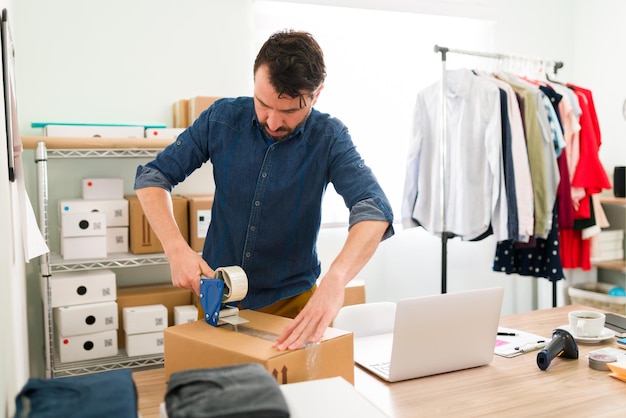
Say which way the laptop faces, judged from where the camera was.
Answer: facing away from the viewer and to the left of the viewer

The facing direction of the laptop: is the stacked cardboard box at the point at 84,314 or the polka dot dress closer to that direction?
the stacked cardboard box

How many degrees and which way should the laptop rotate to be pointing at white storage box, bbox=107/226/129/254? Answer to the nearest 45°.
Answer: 0° — it already faces it

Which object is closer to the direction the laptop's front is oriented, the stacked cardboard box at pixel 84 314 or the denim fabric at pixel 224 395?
the stacked cardboard box

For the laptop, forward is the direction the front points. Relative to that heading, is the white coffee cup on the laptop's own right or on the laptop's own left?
on the laptop's own right

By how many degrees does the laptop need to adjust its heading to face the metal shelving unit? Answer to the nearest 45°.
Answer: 0° — it already faces it

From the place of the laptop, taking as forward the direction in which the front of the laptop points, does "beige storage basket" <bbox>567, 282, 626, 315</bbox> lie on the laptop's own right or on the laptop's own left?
on the laptop's own right
